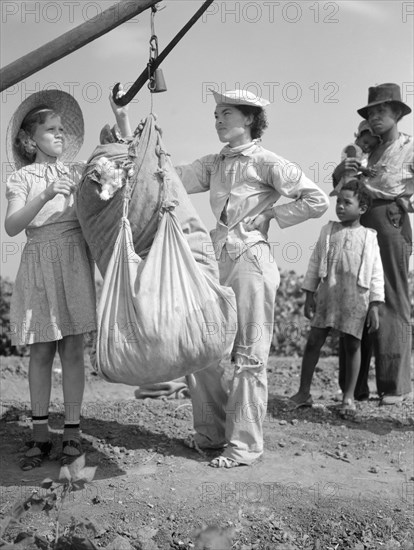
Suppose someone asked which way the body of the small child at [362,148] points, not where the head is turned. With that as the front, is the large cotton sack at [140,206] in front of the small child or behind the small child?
in front

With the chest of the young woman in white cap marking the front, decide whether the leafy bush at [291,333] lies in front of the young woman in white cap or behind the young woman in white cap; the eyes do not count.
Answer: behind

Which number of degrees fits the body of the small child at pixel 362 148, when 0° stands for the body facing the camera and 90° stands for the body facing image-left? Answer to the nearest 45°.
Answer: approximately 45°

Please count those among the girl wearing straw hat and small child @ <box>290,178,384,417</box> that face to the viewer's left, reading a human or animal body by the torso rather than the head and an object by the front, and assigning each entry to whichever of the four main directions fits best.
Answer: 0

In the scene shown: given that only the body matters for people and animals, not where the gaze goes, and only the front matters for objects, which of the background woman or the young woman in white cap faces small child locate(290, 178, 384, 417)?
the background woman

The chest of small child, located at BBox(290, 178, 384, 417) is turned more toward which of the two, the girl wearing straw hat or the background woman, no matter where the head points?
the girl wearing straw hat

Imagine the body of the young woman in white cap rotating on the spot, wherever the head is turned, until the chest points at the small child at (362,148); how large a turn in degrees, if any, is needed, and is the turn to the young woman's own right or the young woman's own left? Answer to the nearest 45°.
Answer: approximately 180°

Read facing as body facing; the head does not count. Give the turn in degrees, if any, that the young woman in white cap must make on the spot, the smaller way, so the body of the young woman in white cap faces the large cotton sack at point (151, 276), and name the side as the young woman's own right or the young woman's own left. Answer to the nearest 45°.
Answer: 0° — they already face it

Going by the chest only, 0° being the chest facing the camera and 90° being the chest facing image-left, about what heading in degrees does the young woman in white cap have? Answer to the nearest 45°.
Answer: approximately 45°

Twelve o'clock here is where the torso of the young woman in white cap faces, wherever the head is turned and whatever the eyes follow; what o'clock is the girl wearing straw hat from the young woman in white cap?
The girl wearing straw hat is roughly at 1 o'clock from the young woman in white cap.
